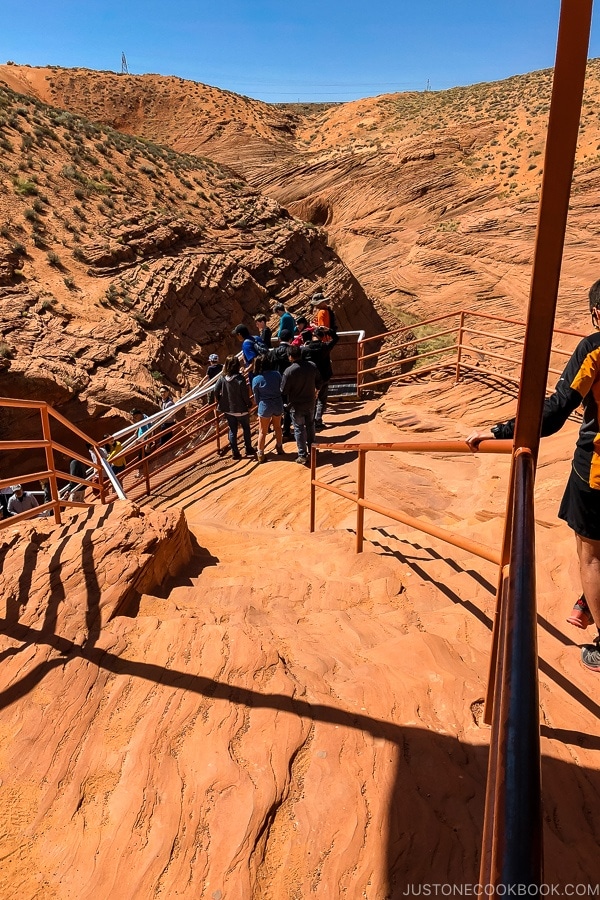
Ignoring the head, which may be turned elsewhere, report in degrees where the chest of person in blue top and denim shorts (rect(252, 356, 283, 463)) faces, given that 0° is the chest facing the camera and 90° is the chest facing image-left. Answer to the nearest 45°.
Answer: approximately 180°

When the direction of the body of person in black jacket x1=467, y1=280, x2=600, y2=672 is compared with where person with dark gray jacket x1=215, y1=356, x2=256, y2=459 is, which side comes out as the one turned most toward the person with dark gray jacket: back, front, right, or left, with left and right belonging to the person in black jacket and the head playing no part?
front

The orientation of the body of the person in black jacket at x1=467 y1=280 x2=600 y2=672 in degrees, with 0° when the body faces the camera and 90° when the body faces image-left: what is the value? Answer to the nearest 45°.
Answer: approximately 135°

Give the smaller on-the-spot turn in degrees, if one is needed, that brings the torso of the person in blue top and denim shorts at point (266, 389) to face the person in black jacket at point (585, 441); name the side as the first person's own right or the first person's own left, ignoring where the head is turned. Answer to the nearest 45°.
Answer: approximately 180°

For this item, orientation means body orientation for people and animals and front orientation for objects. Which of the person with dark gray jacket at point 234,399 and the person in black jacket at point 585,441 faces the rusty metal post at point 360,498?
the person in black jacket

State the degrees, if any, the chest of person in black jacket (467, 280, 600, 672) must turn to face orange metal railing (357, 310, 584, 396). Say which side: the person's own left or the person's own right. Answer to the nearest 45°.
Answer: approximately 45° to the person's own right

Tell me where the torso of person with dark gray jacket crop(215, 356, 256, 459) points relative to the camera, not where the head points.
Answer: away from the camera

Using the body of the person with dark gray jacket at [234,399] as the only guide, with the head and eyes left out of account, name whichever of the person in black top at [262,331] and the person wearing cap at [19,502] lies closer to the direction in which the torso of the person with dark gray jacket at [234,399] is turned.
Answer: the person in black top

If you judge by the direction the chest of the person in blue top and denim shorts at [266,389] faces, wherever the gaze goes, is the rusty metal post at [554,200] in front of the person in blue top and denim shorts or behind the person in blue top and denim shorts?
behind

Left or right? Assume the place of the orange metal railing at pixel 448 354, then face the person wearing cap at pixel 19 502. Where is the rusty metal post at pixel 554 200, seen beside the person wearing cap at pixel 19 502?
left

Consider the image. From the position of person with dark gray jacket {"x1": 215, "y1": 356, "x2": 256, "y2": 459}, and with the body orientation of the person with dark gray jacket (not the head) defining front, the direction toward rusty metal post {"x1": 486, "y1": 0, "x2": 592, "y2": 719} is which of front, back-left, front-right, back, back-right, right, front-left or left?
back

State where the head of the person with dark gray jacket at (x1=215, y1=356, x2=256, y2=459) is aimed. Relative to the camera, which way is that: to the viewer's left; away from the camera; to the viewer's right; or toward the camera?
away from the camera

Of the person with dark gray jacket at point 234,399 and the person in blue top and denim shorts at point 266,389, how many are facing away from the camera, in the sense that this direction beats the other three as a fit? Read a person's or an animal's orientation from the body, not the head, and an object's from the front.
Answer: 2
